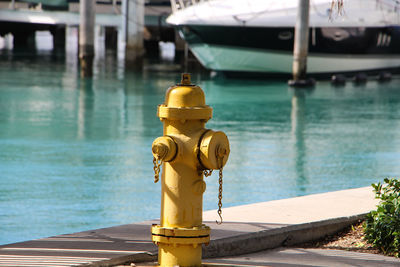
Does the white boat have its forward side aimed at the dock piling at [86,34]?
yes

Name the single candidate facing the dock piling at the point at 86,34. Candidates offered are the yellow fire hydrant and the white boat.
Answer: the white boat

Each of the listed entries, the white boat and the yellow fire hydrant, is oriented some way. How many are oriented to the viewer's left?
1

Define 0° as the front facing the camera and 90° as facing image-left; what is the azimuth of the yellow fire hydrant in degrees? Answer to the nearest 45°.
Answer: approximately 315°

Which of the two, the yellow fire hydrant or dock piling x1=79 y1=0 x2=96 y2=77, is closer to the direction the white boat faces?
the dock piling

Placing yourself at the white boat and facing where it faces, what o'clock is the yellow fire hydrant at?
The yellow fire hydrant is roughly at 9 o'clock from the white boat.

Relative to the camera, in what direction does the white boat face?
facing to the left of the viewer

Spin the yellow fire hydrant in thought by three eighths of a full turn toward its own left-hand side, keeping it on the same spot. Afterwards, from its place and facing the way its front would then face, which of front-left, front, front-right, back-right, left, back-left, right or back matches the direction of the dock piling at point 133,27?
front

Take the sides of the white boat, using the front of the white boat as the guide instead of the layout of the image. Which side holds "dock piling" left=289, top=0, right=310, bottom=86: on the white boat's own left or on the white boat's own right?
on the white boat's own left

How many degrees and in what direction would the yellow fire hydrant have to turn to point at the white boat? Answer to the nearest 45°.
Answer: approximately 135° to its left

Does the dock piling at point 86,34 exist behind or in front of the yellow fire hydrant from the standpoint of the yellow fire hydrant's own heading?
behind

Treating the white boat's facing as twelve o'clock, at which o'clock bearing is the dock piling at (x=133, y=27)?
The dock piling is roughly at 1 o'clock from the white boat.

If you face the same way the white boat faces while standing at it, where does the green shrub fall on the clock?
The green shrub is roughly at 9 o'clock from the white boat.
